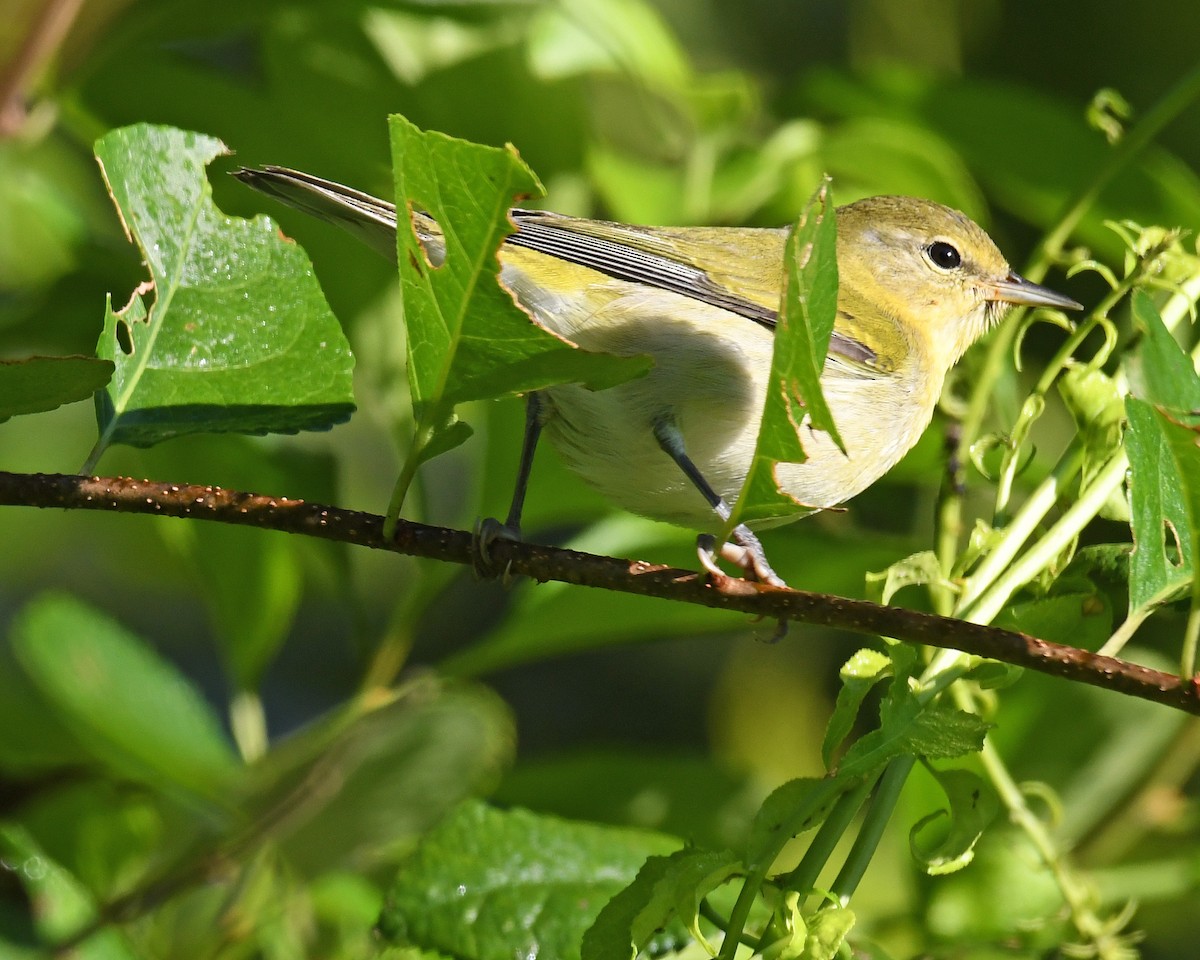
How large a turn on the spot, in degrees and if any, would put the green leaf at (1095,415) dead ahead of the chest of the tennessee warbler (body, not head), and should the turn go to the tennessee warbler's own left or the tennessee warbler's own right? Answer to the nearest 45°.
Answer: approximately 45° to the tennessee warbler's own right

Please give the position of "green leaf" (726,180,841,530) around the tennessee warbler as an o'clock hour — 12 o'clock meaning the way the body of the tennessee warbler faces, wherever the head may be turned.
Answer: The green leaf is roughly at 3 o'clock from the tennessee warbler.

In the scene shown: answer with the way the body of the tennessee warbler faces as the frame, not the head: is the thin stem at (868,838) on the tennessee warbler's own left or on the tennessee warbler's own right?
on the tennessee warbler's own right

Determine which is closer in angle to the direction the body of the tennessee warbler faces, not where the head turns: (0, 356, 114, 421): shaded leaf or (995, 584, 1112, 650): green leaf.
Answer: the green leaf

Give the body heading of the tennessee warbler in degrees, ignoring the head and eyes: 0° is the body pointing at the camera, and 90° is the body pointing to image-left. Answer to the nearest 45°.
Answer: approximately 270°

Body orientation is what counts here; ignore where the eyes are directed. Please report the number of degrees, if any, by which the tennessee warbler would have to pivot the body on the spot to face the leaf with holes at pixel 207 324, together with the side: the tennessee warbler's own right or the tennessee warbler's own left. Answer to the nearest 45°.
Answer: approximately 135° to the tennessee warbler's own right

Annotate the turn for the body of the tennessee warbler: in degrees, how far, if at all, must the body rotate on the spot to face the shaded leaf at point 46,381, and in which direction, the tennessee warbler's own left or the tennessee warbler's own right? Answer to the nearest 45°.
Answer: approximately 135° to the tennessee warbler's own right
